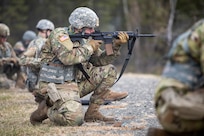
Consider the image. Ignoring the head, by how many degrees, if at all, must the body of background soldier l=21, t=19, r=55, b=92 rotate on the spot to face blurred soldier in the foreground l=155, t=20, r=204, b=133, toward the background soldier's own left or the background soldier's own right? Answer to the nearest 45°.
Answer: approximately 90° to the background soldier's own right

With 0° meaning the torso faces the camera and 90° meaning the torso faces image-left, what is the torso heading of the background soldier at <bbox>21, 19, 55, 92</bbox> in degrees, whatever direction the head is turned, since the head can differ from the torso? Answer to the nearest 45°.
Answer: approximately 270°

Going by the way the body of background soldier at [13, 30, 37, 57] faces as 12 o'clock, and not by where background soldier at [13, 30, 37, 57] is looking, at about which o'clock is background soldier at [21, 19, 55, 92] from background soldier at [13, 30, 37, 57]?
background soldier at [21, 19, 55, 92] is roughly at 3 o'clock from background soldier at [13, 30, 37, 57].

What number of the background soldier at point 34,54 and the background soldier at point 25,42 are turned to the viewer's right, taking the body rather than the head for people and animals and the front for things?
2

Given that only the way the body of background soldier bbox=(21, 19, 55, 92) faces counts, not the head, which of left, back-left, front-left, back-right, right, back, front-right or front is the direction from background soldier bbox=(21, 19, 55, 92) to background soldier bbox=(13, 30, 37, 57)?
left

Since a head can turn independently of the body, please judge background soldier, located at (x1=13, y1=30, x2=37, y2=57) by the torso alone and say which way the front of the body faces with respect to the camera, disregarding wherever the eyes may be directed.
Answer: to the viewer's right

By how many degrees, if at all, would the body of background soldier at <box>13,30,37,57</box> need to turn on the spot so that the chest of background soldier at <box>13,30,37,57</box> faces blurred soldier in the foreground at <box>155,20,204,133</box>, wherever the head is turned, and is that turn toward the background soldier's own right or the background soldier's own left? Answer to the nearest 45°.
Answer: approximately 90° to the background soldier's own right
